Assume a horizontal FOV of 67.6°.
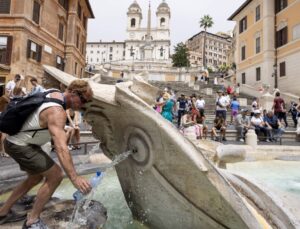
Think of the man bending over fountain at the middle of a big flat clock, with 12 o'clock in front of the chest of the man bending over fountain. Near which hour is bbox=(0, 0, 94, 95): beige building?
The beige building is roughly at 9 o'clock from the man bending over fountain.

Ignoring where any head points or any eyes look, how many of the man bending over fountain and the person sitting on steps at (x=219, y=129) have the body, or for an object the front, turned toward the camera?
1

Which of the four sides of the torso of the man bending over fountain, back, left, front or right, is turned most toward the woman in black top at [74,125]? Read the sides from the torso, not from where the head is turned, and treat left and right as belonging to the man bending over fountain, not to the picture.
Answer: left

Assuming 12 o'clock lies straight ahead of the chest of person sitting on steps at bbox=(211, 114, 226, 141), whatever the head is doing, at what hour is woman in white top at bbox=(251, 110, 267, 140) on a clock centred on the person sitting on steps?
The woman in white top is roughly at 8 o'clock from the person sitting on steps.

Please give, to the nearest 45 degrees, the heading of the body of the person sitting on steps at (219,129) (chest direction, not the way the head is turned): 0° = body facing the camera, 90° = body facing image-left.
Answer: approximately 0°

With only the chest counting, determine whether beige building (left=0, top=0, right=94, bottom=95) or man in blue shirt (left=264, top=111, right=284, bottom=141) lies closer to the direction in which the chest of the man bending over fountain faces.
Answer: the man in blue shirt

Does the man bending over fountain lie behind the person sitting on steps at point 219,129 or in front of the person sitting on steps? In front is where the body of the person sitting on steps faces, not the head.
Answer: in front

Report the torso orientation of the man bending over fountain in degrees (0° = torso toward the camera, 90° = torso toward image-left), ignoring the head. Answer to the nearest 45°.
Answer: approximately 270°

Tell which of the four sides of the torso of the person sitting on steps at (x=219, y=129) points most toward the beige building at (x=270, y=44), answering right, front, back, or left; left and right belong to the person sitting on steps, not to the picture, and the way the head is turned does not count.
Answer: back

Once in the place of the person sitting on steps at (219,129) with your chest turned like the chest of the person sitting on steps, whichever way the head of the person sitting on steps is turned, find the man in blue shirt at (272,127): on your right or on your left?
on your left

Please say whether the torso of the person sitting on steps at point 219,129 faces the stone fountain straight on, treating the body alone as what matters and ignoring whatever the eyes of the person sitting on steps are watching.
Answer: yes

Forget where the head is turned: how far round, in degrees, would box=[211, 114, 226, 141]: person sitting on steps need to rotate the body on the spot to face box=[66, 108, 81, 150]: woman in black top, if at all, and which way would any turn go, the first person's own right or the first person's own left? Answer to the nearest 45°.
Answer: approximately 45° to the first person's own right
